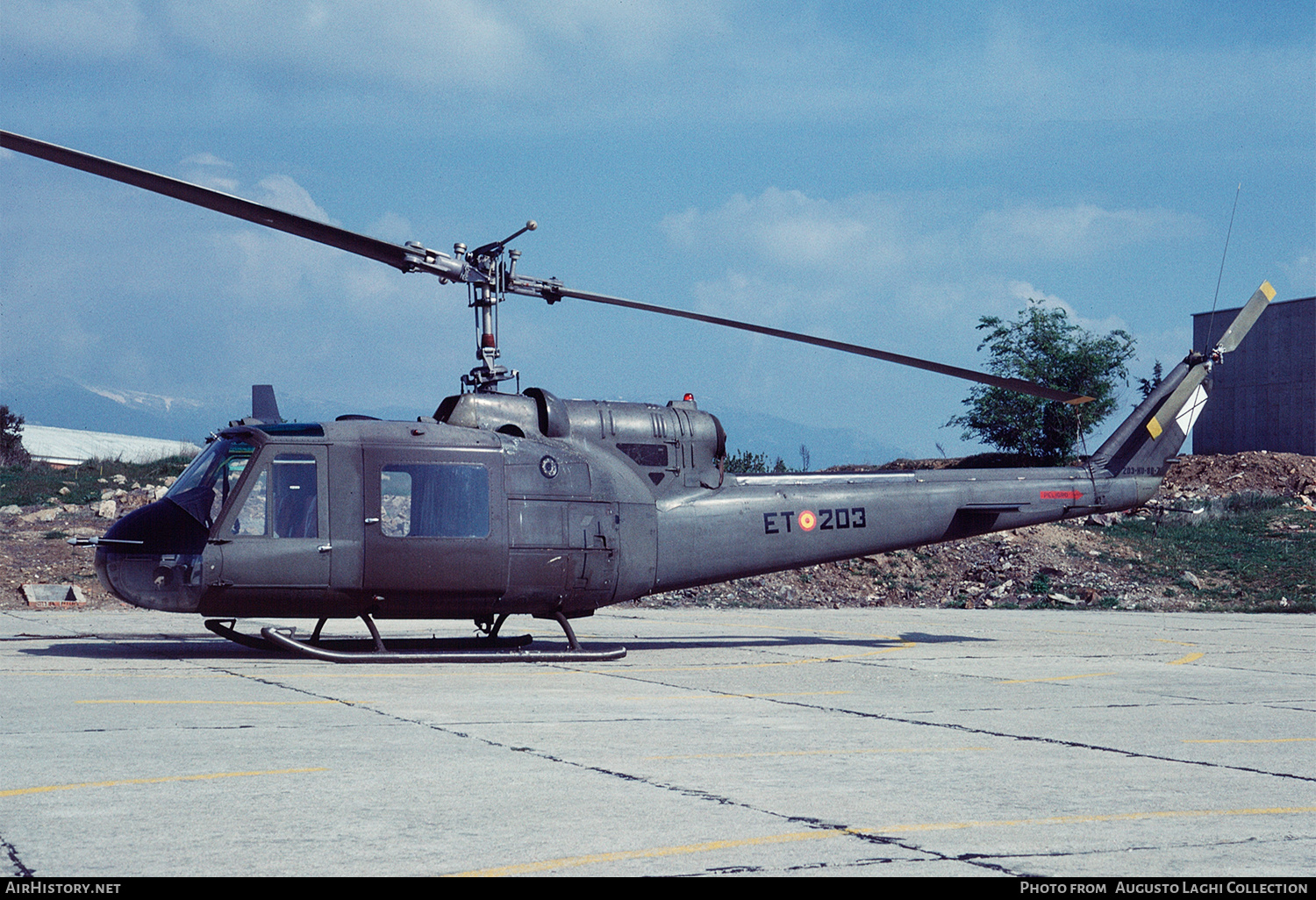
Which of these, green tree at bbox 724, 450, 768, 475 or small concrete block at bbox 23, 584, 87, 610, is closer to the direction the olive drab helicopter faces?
the small concrete block

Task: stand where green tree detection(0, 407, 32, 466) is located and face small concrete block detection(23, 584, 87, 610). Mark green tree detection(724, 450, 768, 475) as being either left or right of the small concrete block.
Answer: left

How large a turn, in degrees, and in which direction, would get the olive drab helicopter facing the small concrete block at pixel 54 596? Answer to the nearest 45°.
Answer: approximately 45° to its right

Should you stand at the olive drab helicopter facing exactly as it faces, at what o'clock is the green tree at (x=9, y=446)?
The green tree is roughly at 2 o'clock from the olive drab helicopter.

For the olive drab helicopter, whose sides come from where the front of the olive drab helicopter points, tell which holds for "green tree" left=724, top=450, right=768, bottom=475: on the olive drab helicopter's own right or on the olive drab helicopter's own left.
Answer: on the olive drab helicopter's own right

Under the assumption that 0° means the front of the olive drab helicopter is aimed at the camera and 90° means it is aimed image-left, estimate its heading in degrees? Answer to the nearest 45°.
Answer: approximately 90°
